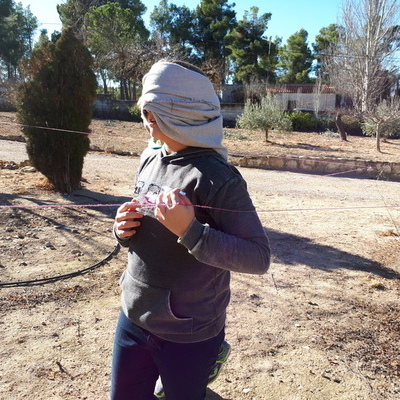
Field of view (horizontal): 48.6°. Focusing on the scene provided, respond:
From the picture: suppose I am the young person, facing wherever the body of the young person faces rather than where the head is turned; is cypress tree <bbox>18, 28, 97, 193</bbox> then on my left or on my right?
on my right

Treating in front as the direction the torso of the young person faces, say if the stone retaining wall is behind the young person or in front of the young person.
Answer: behind

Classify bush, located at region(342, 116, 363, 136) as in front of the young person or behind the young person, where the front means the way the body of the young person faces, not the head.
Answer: behind

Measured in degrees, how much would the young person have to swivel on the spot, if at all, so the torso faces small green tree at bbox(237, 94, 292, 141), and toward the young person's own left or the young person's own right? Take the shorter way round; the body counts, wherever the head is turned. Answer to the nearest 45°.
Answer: approximately 135° to the young person's own right

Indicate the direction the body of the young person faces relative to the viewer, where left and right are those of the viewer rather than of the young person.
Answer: facing the viewer and to the left of the viewer
